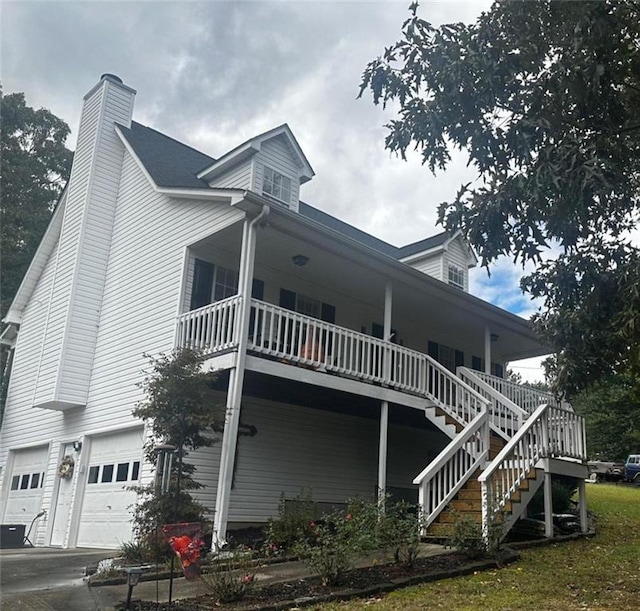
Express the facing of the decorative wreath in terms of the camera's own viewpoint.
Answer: facing the viewer and to the left of the viewer

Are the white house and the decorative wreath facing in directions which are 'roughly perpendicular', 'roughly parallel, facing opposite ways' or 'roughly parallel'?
roughly perpendicular

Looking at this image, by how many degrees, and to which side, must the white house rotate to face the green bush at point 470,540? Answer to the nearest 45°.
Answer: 0° — it already faces it

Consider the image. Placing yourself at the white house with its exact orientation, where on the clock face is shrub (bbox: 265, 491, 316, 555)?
The shrub is roughly at 1 o'clock from the white house.

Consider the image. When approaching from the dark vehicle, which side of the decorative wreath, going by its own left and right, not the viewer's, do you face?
back

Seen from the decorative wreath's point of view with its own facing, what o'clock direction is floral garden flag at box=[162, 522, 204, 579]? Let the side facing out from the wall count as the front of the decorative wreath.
The floral garden flag is roughly at 10 o'clock from the decorative wreath.

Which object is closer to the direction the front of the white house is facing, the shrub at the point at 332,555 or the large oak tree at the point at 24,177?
the shrub

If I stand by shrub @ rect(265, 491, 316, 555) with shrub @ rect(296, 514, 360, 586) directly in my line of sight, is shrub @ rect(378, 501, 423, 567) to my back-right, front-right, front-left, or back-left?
front-left

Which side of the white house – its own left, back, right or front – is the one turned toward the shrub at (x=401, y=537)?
front

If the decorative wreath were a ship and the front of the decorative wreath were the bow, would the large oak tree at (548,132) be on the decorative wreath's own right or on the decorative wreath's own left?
on the decorative wreath's own left

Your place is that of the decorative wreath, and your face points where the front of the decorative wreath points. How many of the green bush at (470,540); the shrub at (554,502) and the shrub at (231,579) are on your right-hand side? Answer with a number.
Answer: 0

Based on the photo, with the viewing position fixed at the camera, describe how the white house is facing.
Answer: facing the viewer and to the right of the viewer
